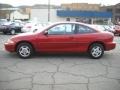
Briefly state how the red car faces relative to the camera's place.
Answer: facing to the left of the viewer
